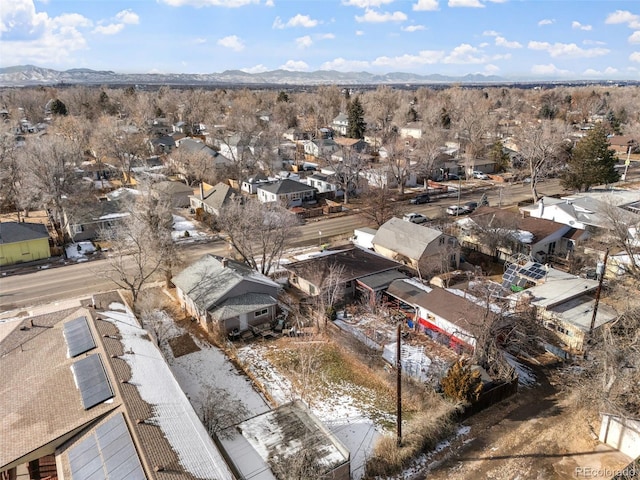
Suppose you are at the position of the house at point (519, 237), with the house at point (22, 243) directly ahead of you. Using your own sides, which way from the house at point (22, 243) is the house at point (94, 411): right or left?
left

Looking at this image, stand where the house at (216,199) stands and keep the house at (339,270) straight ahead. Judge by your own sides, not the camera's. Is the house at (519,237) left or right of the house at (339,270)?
left

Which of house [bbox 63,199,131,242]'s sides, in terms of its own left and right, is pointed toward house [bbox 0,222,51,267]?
right

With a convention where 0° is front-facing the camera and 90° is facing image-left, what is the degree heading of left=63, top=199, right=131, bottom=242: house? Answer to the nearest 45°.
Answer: approximately 315°

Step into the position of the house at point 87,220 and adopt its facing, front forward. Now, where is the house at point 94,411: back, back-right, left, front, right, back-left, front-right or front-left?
front-right

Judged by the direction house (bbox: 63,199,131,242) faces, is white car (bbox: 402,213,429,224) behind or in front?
in front

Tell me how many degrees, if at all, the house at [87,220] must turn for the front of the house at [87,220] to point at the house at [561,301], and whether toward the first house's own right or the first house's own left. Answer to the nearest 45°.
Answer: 0° — it already faces it
